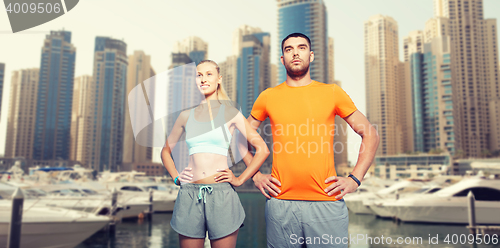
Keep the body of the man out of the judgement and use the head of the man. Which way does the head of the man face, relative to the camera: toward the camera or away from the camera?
toward the camera

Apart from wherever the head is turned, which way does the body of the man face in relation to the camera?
toward the camera

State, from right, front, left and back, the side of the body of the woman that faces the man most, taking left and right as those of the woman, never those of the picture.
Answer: left

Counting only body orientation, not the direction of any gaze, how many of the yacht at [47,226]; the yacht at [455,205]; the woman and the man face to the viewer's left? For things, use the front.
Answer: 1

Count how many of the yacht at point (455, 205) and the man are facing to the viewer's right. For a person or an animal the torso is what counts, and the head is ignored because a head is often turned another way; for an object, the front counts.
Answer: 0

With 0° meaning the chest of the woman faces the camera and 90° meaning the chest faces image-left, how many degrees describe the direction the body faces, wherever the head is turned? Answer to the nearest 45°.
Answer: approximately 0°
